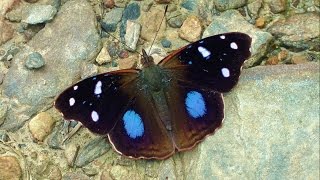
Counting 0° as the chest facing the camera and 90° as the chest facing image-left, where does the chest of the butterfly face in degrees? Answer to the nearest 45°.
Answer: approximately 180°

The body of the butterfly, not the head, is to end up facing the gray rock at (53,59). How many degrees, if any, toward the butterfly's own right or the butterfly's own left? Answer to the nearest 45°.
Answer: approximately 45° to the butterfly's own left

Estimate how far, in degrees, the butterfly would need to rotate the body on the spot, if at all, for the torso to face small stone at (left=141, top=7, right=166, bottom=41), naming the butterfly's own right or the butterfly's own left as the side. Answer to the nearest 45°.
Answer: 0° — it already faces it

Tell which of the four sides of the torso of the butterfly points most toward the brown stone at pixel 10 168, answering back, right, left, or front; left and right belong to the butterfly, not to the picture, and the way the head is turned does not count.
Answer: left

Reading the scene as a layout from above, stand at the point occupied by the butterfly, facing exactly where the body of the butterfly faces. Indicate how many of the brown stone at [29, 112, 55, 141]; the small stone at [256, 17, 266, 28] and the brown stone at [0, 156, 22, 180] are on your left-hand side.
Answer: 2

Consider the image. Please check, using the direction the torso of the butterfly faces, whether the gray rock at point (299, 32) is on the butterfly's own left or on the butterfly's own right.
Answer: on the butterfly's own right
